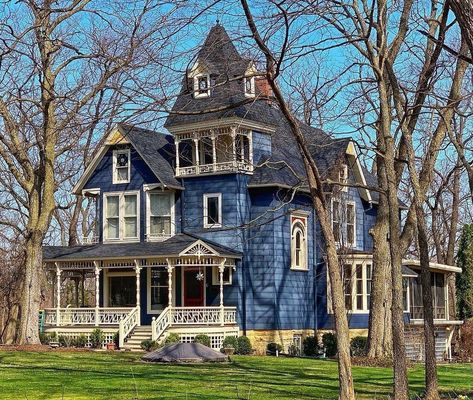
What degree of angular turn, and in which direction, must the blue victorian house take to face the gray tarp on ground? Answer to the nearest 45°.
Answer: approximately 45° to its left

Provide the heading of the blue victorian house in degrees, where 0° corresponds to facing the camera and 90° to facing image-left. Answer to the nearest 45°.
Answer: approximately 45°

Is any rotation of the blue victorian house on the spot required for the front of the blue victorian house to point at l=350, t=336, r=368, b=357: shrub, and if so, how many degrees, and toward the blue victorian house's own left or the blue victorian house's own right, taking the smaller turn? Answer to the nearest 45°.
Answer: approximately 90° to the blue victorian house's own left

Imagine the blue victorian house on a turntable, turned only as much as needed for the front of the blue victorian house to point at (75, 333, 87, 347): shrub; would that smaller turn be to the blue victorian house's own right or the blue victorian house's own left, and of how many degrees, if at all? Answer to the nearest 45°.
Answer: approximately 45° to the blue victorian house's own right
